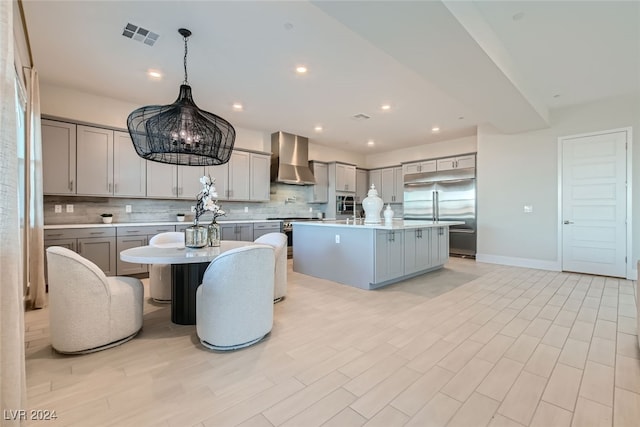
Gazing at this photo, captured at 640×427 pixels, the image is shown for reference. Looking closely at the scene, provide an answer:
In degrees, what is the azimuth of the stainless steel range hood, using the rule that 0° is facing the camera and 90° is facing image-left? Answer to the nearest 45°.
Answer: approximately 315°

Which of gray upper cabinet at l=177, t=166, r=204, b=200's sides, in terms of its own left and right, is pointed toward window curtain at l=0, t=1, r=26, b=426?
front

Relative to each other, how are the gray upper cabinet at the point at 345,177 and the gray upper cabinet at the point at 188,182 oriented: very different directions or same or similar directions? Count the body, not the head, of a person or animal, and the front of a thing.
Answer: same or similar directions

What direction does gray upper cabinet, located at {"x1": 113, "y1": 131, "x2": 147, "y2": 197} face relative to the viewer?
toward the camera

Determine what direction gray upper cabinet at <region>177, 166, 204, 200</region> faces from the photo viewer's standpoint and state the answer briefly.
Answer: facing the viewer

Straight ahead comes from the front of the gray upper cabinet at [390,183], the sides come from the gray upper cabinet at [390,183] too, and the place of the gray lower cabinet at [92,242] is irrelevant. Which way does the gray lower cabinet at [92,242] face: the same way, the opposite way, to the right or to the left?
to the left

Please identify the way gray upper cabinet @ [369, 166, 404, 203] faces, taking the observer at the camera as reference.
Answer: facing the viewer and to the left of the viewer

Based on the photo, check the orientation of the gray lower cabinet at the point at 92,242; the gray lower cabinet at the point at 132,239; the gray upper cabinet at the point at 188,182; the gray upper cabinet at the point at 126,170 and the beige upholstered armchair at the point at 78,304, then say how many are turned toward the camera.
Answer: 4

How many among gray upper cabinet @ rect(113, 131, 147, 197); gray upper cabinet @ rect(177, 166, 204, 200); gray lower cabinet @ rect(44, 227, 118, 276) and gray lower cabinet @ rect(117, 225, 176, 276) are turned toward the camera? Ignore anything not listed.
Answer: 4

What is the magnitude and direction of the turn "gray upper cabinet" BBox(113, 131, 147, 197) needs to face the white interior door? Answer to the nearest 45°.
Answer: approximately 45° to its left

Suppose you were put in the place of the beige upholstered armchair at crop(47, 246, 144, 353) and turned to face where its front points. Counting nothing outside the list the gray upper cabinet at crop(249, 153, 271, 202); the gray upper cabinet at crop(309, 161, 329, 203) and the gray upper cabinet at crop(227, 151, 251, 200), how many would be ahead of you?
3

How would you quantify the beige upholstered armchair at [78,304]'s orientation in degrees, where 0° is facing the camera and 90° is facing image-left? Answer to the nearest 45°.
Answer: approximately 225°

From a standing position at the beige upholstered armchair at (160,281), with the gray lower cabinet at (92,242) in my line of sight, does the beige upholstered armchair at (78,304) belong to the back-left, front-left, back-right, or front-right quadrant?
back-left
